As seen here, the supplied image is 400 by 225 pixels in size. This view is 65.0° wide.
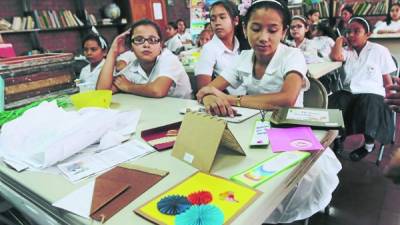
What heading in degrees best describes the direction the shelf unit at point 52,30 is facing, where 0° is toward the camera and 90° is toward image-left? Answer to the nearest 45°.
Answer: approximately 0°

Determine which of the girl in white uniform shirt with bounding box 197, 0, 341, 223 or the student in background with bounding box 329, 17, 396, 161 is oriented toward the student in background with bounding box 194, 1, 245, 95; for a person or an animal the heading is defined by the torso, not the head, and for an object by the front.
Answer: the student in background with bounding box 329, 17, 396, 161

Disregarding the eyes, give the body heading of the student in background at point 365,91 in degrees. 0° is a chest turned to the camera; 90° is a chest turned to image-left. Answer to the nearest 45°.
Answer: approximately 45°

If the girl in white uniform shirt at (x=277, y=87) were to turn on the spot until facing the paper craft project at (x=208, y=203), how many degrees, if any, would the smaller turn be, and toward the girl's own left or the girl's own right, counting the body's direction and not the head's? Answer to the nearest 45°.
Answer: approximately 45° to the girl's own left

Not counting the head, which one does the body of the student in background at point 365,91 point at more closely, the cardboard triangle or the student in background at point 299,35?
the cardboard triangle
